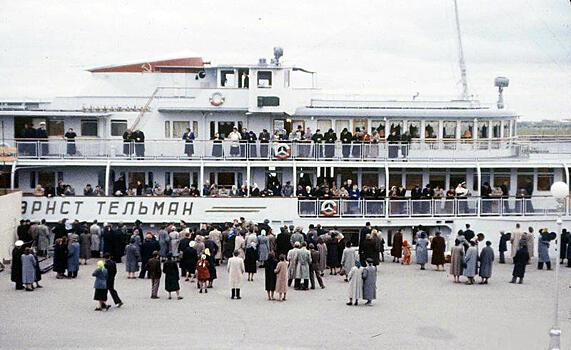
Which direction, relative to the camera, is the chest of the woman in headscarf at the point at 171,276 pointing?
away from the camera

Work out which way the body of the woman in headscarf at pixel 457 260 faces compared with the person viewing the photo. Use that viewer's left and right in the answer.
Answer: facing away from the viewer

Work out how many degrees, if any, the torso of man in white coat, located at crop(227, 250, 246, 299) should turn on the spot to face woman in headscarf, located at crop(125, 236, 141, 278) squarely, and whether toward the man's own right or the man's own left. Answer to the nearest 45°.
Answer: approximately 45° to the man's own left

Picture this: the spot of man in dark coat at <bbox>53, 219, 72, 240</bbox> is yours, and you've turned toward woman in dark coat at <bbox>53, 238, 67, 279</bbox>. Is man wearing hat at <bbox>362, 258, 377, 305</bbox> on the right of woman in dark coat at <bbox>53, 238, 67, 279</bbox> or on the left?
left

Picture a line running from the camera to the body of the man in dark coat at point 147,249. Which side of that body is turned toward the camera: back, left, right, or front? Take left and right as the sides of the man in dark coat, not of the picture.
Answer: back

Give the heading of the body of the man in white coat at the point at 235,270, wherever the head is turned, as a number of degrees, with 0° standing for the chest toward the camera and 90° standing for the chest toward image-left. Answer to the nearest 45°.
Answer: approximately 180°

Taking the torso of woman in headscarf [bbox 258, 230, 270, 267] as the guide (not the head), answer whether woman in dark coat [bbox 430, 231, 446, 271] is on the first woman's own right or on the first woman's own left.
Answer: on the first woman's own right

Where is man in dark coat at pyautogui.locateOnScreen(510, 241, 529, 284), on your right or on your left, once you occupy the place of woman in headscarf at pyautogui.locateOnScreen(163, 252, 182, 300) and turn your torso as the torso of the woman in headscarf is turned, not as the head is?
on your right

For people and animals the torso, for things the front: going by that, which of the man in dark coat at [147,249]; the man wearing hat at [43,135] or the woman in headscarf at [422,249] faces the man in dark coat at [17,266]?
the man wearing hat

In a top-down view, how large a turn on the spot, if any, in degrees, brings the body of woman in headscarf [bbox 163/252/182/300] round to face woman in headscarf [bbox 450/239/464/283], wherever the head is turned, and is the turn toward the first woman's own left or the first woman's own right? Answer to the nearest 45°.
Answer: approximately 90° to the first woman's own right

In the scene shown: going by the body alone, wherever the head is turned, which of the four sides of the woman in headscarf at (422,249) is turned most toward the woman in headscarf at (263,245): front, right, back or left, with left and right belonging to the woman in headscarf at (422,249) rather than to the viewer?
left

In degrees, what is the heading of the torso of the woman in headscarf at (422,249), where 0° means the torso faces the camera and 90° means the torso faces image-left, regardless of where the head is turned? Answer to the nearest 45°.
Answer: approximately 180°
